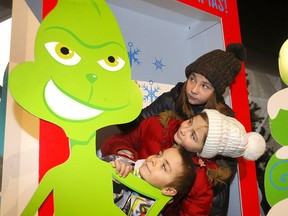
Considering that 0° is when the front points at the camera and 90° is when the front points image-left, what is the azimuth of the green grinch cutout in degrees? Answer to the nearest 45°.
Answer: approximately 0°

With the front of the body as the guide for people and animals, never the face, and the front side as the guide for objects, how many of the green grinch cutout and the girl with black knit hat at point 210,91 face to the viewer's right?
0

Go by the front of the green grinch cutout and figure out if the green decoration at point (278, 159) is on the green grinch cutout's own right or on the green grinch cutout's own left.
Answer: on the green grinch cutout's own left

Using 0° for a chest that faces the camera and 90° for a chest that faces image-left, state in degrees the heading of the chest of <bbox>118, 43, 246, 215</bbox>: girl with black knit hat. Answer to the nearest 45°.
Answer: approximately 45°

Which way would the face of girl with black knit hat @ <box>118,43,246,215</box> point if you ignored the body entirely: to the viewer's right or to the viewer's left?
to the viewer's left

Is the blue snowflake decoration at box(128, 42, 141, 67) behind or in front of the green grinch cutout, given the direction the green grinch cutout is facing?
behind
